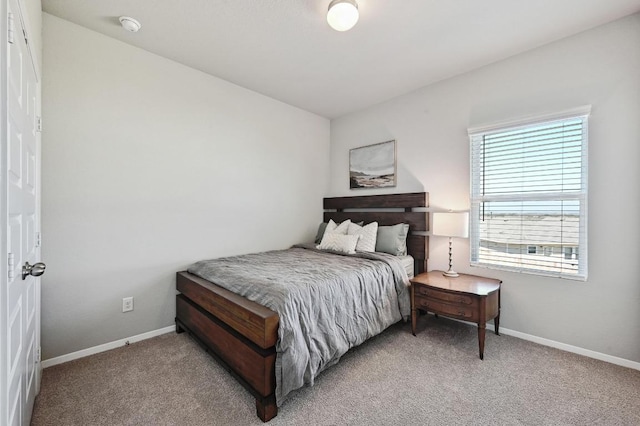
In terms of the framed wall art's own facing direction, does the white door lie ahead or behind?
ahead

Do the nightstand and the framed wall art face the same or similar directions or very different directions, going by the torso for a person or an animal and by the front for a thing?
same or similar directions

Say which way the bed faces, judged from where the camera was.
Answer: facing the viewer and to the left of the viewer

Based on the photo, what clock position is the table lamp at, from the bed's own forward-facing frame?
The table lamp is roughly at 7 o'clock from the bed.

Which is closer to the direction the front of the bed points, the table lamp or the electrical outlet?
the electrical outlet

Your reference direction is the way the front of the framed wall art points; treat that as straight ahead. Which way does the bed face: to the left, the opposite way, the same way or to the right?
the same way

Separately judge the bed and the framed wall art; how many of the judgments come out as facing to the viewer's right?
0

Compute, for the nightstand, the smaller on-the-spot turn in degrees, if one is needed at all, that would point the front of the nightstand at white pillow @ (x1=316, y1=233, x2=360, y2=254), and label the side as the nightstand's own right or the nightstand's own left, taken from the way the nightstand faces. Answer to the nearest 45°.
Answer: approximately 45° to the nightstand's own right

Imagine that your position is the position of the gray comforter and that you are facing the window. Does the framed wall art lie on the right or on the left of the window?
left

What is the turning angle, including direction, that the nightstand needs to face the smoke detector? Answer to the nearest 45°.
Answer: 0° — it already faces it

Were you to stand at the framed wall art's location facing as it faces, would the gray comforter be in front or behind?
in front

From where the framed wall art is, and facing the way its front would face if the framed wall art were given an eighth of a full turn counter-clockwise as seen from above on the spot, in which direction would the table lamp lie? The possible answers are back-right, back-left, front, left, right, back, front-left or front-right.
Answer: front-left

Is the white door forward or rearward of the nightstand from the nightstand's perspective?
forward
